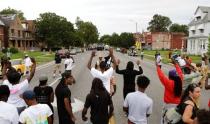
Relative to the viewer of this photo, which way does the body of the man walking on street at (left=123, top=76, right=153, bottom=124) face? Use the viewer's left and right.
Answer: facing away from the viewer

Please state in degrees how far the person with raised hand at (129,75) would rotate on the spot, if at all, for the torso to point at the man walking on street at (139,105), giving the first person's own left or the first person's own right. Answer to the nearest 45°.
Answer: approximately 180°

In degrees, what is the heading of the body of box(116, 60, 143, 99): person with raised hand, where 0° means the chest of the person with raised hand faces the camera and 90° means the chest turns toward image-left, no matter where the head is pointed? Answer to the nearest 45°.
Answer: approximately 180°

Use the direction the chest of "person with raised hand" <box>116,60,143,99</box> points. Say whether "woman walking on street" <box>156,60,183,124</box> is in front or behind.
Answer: behind

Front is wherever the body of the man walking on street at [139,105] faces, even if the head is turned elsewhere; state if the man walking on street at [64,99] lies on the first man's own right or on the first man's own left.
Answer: on the first man's own left

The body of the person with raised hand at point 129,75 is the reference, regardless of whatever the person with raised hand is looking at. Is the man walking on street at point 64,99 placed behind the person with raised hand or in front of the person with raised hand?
behind

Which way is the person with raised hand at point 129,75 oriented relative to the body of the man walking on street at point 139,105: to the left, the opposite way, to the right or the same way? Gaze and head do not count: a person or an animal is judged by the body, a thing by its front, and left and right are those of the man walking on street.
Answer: the same way

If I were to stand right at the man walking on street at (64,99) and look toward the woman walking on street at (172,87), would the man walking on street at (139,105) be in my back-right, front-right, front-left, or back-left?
front-right
